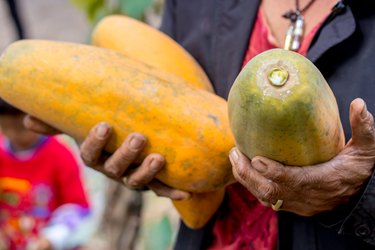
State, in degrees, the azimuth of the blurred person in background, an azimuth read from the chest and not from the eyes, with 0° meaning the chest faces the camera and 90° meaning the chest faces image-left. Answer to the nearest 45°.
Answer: approximately 0°
